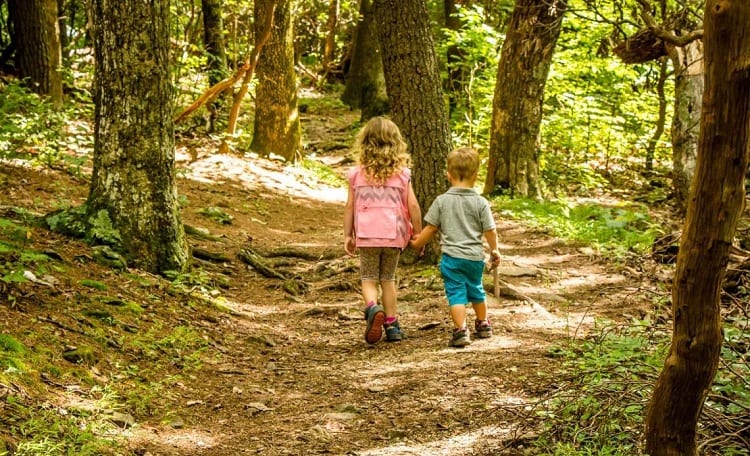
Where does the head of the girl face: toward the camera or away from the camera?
away from the camera

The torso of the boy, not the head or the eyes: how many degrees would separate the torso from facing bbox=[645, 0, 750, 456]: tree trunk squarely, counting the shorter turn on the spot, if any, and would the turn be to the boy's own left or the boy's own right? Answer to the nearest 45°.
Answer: approximately 180°

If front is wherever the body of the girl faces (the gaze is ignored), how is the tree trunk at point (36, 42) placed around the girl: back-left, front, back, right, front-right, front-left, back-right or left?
front-left

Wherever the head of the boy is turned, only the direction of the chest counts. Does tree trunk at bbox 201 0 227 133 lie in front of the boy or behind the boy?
in front

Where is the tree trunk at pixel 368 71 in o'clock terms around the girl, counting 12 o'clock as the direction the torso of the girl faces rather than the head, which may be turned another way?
The tree trunk is roughly at 12 o'clock from the girl.

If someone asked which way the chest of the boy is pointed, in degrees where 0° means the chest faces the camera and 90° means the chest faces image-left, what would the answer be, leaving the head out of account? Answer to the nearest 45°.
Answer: approximately 180°

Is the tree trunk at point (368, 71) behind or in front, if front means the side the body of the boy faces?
in front

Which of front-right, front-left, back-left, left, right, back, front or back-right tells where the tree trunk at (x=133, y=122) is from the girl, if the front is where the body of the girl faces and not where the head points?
left

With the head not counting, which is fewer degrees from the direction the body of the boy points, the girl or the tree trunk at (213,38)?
the tree trunk

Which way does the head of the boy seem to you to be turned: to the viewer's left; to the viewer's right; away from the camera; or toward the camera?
away from the camera

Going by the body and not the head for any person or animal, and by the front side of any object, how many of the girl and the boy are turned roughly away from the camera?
2

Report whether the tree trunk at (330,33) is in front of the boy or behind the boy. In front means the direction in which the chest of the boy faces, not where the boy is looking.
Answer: in front

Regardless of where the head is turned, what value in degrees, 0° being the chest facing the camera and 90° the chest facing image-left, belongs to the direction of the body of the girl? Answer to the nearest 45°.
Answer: approximately 180°

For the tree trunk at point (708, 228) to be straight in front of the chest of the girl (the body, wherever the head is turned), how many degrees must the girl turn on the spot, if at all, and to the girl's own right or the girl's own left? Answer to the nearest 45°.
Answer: approximately 180°
